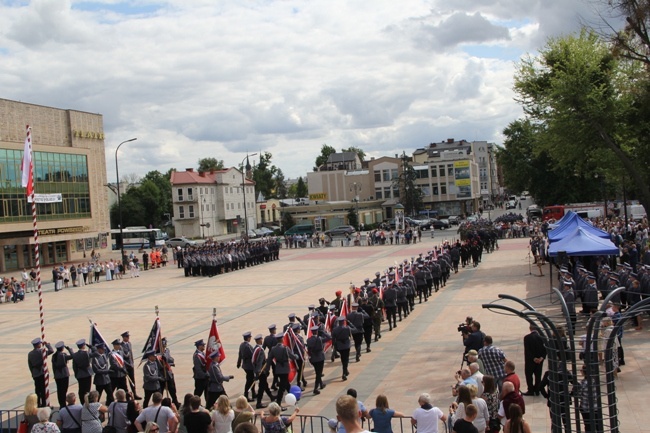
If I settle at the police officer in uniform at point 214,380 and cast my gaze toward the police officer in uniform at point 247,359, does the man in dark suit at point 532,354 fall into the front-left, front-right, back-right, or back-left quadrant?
front-right

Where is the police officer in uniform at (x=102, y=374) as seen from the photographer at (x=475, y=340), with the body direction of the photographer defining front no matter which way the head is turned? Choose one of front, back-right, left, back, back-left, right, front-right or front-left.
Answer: front-left

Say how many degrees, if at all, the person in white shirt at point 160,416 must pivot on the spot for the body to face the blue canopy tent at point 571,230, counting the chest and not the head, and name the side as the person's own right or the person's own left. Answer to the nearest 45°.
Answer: approximately 45° to the person's own right

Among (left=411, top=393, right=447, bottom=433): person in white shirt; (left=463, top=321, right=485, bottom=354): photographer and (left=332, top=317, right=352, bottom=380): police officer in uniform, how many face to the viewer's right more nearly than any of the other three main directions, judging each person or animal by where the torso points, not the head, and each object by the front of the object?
0

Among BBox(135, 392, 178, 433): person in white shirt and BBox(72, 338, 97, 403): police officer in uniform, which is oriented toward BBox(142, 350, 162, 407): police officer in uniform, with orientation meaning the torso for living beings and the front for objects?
the person in white shirt

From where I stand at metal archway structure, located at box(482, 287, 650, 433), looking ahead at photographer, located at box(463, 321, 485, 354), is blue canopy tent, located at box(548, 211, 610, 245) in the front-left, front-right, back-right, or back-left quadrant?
front-right
